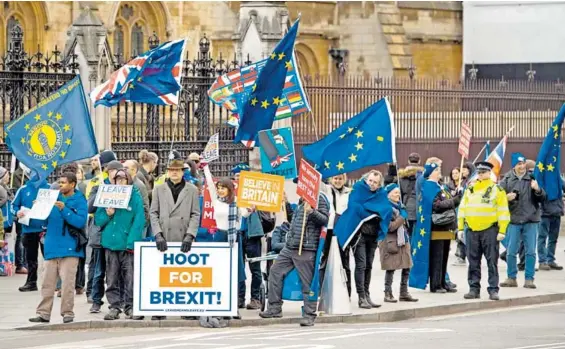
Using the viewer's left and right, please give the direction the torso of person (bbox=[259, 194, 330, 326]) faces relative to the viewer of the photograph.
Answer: facing the viewer and to the left of the viewer

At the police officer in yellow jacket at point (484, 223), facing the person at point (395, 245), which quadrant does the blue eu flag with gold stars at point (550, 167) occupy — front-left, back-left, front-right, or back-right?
back-right

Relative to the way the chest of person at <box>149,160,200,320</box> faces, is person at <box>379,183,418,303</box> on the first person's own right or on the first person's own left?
on the first person's own left

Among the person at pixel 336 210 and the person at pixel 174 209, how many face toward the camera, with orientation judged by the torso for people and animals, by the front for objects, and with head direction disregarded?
2

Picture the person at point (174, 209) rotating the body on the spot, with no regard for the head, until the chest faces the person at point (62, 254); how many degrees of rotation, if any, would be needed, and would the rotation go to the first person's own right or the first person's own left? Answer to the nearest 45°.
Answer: approximately 90° to the first person's own right

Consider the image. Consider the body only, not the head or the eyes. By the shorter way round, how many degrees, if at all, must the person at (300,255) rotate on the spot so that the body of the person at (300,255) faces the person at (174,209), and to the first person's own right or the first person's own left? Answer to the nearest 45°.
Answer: approximately 45° to the first person's own right
